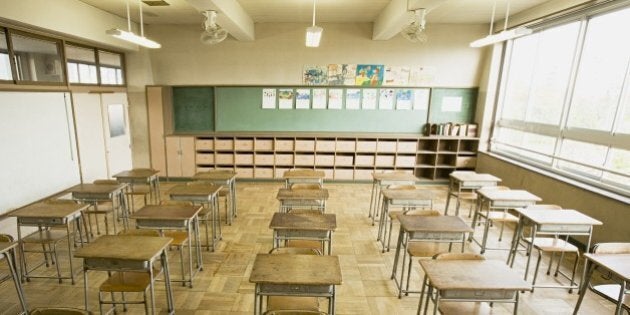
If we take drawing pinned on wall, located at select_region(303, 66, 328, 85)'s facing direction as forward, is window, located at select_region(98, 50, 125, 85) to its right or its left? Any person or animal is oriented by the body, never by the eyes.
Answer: on its right

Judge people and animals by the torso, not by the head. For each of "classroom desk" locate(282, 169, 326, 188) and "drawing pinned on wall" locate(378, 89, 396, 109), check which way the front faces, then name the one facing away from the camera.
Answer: the classroom desk

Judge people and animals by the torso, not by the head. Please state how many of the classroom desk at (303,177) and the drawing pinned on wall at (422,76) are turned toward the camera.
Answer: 1

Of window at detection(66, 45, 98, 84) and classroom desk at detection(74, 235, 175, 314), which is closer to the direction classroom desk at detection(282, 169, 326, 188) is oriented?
the window

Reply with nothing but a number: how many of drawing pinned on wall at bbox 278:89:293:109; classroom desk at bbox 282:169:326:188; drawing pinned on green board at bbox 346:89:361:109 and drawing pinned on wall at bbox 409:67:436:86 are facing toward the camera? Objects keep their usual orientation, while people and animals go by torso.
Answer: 3

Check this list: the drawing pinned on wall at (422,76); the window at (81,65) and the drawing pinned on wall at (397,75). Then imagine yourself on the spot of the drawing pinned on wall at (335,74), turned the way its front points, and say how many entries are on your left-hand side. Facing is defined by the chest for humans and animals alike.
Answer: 2

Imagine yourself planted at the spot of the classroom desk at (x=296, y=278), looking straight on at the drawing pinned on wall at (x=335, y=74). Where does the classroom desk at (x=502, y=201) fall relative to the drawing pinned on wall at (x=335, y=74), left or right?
right
